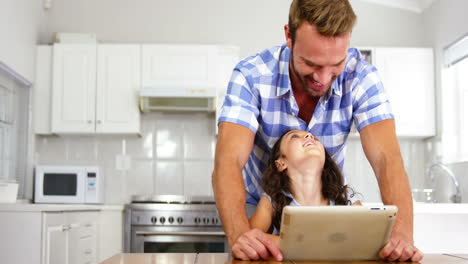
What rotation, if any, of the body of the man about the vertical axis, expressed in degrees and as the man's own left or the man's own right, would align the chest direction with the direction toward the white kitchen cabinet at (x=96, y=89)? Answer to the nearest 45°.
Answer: approximately 135° to the man's own right

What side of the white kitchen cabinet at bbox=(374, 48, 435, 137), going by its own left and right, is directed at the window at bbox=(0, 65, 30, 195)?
right

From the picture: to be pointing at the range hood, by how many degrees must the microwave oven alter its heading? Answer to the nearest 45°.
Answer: approximately 90° to its left

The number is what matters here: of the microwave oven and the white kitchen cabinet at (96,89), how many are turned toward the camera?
2
